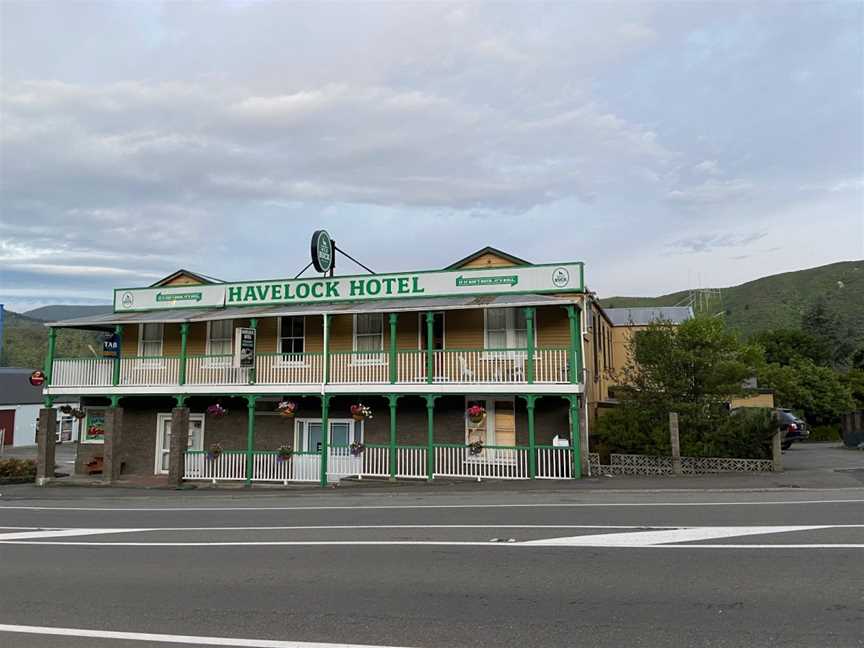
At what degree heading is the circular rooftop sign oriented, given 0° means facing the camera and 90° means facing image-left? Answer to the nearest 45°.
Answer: approximately 315°

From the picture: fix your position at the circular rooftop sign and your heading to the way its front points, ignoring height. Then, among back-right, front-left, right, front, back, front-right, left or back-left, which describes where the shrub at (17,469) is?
back-right

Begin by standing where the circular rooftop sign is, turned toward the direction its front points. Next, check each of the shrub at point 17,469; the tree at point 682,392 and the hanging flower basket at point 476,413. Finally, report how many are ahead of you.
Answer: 2
